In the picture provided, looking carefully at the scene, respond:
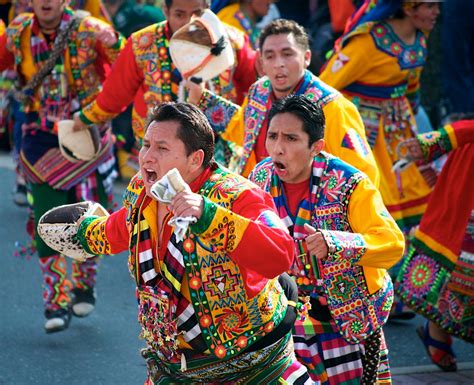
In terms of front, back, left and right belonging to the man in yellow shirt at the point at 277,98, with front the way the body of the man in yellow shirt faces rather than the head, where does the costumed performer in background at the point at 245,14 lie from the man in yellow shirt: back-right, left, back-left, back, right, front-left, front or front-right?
back-right

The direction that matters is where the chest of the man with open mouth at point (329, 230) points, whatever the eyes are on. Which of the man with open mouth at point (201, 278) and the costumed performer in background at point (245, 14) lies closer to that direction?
the man with open mouth

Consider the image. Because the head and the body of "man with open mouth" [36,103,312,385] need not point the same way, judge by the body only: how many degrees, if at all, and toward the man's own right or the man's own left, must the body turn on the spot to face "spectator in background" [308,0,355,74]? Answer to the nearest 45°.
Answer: approximately 135° to the man's own right

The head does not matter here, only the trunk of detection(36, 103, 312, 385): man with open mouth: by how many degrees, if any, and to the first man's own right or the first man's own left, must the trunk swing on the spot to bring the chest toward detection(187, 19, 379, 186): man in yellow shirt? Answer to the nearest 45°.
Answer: approximately 135° to the first man's own right

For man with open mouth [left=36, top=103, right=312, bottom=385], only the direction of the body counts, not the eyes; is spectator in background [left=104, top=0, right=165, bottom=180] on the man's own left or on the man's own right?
on the man's own right

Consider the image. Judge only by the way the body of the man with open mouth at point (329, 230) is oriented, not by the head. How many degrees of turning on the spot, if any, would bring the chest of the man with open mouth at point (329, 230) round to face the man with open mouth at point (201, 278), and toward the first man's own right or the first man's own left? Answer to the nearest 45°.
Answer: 0° — they already face them

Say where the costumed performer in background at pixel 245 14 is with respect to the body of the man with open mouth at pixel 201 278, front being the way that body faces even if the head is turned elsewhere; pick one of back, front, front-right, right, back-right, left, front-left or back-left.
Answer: back-right

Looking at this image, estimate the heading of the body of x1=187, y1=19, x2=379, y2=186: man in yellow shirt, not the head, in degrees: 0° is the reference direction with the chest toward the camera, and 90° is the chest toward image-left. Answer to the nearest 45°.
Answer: approximately 45°
